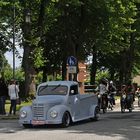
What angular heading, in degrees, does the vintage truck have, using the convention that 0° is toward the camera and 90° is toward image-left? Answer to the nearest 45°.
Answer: approximately 45°

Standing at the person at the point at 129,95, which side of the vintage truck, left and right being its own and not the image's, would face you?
back

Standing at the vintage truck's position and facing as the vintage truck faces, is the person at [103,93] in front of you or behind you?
behind
